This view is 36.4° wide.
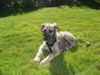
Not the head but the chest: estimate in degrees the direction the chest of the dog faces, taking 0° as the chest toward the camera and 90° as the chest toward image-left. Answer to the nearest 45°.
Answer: approximately 45°
